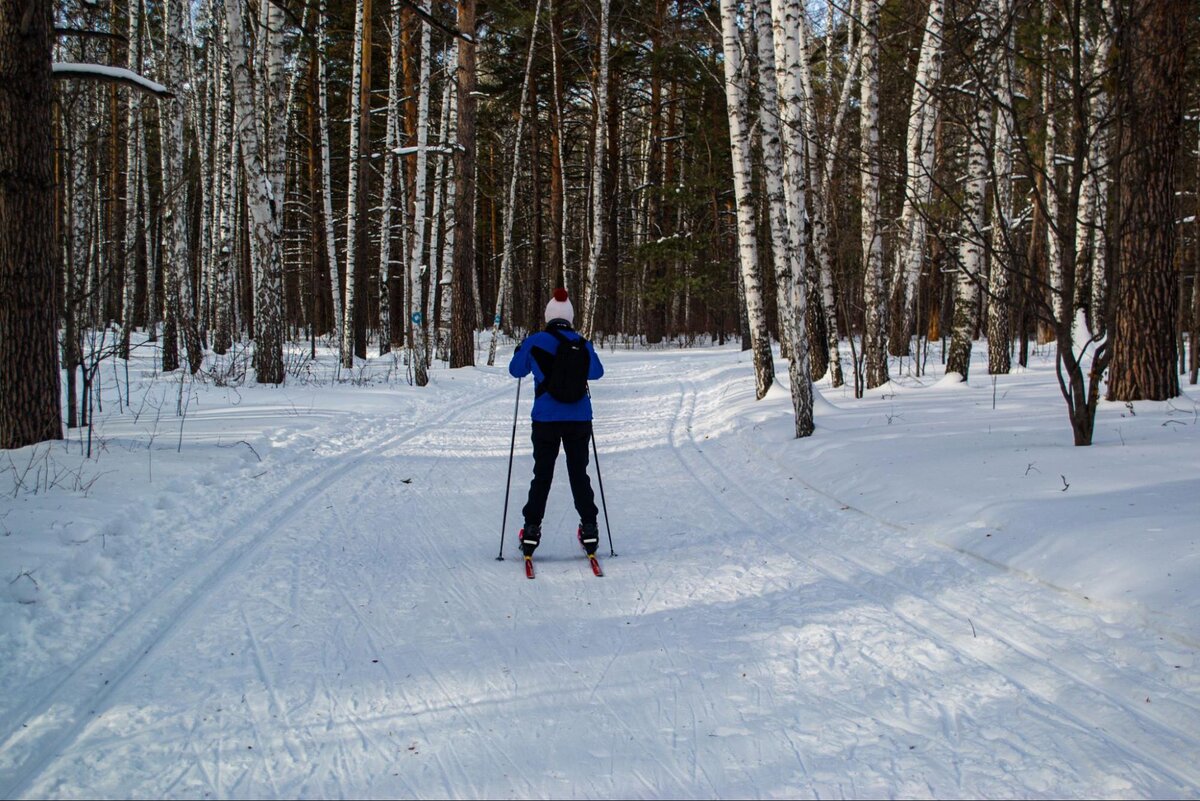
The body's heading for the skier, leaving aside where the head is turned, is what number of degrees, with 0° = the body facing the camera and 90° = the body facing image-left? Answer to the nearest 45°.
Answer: approximately 180°
